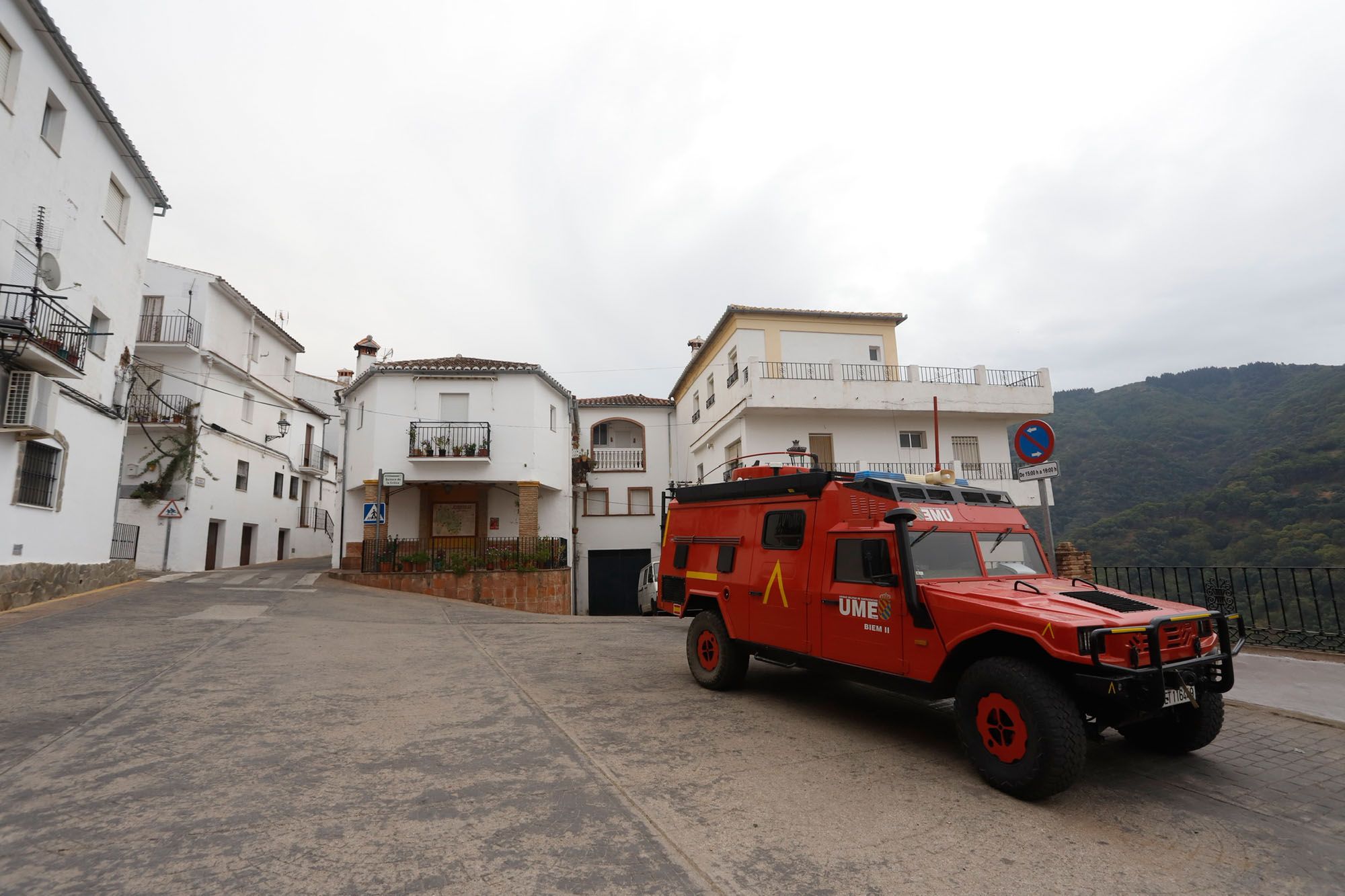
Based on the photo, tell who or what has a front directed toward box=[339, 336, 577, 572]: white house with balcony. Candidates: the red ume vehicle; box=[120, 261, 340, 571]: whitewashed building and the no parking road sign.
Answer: the whitewashed building

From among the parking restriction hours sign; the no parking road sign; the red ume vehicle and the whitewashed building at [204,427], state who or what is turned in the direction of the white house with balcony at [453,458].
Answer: the whitewashed building

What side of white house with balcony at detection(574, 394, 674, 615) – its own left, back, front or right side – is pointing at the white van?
front

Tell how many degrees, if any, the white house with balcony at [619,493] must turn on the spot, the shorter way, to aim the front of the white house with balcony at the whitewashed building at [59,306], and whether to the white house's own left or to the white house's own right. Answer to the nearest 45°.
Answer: approximately 45° to the white house's own right

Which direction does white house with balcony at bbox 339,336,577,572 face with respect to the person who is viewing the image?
facing the viewer

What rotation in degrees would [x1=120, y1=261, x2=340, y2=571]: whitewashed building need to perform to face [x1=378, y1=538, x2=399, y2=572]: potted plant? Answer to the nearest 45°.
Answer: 0° — it already faces it

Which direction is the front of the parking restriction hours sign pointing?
toward the camera

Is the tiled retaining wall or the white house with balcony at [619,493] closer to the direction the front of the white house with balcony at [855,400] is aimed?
the tiled retaining wall

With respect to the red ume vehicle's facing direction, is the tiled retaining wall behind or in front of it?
behind

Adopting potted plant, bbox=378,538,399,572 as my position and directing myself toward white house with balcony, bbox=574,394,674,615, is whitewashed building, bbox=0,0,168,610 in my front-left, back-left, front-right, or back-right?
back-right

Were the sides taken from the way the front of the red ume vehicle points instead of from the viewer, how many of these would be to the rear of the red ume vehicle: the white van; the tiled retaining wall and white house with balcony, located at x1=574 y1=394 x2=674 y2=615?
3

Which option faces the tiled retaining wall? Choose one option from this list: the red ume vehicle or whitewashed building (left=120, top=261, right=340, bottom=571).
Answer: the whitewashed building

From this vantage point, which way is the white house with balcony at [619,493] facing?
toward the camera

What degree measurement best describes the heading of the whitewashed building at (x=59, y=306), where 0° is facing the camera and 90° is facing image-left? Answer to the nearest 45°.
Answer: approximately 315°

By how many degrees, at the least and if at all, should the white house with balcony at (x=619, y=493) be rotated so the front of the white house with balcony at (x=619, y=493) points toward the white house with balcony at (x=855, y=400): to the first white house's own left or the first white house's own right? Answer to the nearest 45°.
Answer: approximately 45° to the first white house's own left

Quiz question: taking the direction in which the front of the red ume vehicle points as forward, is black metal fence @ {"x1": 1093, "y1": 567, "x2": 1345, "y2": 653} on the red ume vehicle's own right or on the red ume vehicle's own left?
on the red ume vehicle's own left

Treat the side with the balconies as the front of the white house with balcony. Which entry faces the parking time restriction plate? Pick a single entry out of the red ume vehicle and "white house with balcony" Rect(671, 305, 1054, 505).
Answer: the white house with balcony

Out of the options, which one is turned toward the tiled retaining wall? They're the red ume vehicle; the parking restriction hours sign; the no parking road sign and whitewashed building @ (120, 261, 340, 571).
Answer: the whitewashed building
